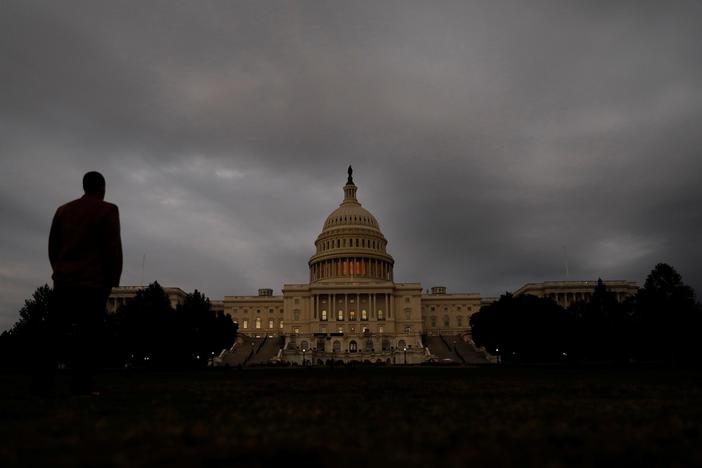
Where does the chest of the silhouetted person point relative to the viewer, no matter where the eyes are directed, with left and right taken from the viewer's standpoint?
facing away from the viewer and to the right of the viewer
